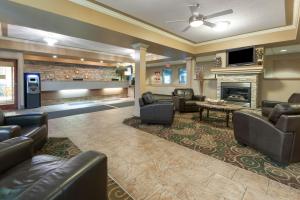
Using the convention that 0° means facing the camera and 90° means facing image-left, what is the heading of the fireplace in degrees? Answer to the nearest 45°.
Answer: approximately 45°

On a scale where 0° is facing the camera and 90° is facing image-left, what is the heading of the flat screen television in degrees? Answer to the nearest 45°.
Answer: approximately 45°

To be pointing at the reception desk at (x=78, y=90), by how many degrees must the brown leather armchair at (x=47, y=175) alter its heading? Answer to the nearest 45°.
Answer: approximately 45° to its left

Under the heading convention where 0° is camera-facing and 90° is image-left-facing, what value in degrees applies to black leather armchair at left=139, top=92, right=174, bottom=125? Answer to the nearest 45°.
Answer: approximately 270°

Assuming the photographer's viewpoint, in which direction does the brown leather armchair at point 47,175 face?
facing away from the viewer and to the right of the viewer

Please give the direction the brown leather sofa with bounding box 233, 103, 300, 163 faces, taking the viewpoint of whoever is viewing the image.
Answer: facing away from the viewer and to the left of the viewer

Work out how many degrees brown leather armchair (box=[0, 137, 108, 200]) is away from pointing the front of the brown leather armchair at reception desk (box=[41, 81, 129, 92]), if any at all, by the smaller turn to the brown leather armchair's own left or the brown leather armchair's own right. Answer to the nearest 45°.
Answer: approximately 45° to the brown leather armchair's own left

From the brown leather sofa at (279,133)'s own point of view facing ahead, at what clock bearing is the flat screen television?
The flat screen television is roughly at 1 o'clock from the brown leather sofa.
